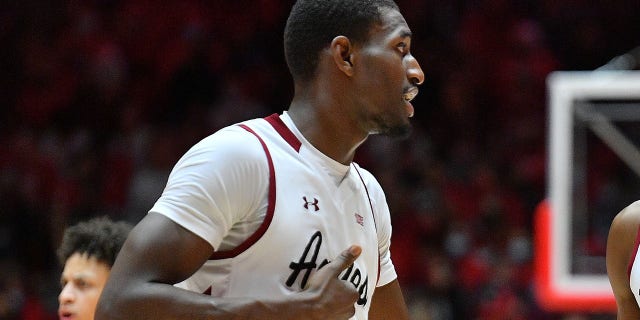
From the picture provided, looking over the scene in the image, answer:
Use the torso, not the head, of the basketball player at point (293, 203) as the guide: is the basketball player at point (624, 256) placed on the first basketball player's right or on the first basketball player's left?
on the first basketball player's left

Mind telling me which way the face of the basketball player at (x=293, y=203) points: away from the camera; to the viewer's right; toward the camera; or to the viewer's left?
to the viewer's right

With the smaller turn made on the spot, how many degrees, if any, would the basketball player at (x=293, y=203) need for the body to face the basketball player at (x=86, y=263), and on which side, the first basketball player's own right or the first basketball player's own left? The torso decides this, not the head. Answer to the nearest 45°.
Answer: approximately 180°

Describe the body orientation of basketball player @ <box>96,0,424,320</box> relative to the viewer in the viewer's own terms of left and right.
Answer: facing the viewer and to the right of the viewer
